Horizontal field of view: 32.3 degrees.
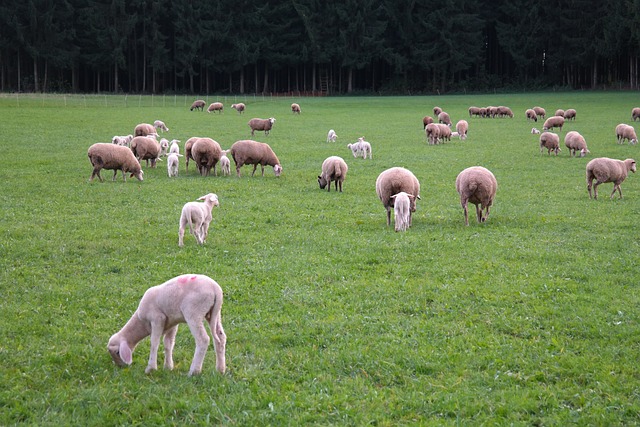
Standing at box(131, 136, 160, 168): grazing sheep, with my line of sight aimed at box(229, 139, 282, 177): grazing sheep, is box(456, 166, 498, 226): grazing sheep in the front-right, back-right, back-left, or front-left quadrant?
front-right

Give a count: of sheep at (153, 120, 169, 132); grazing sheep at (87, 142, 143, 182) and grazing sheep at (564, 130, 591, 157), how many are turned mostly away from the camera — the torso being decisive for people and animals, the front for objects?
0

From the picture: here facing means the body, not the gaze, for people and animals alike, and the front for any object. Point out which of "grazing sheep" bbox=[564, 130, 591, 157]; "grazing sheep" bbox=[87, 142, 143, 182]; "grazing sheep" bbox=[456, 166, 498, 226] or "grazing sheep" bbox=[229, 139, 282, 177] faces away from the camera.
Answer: "grazing sheep" bbox=[456, 166, 498, 226]

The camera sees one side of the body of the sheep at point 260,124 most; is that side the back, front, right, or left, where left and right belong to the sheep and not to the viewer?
right

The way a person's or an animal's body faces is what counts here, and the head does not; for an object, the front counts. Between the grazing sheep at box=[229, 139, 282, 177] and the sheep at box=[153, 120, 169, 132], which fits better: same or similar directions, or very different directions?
same or similar directions

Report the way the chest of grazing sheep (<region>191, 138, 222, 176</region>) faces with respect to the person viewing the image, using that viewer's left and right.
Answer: facing away from the viewer

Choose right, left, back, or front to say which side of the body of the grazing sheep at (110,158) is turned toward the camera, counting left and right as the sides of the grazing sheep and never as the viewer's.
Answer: right

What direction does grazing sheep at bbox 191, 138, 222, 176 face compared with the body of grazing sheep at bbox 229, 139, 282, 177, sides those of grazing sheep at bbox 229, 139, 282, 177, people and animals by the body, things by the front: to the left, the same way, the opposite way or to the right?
to the left

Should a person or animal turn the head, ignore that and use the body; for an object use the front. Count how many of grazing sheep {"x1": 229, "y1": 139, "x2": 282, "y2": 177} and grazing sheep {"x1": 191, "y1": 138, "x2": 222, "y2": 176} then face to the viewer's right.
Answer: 1

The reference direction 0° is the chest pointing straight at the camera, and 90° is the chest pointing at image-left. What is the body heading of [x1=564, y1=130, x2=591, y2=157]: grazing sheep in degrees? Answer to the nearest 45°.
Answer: approximately 315°

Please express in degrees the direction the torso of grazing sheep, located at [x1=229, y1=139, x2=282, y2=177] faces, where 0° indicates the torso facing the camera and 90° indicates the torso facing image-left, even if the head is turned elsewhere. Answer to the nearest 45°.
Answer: approximately 270°

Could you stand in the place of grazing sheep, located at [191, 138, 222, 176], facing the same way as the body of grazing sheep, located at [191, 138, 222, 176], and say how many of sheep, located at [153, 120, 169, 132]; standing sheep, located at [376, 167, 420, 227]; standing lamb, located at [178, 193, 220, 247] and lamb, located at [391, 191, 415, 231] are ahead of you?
1

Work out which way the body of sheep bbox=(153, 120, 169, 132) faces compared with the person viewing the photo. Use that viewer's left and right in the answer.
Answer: facing to the right of the viewer

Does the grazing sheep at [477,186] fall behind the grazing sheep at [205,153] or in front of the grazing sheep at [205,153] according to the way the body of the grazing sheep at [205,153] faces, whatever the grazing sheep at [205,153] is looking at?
behind
